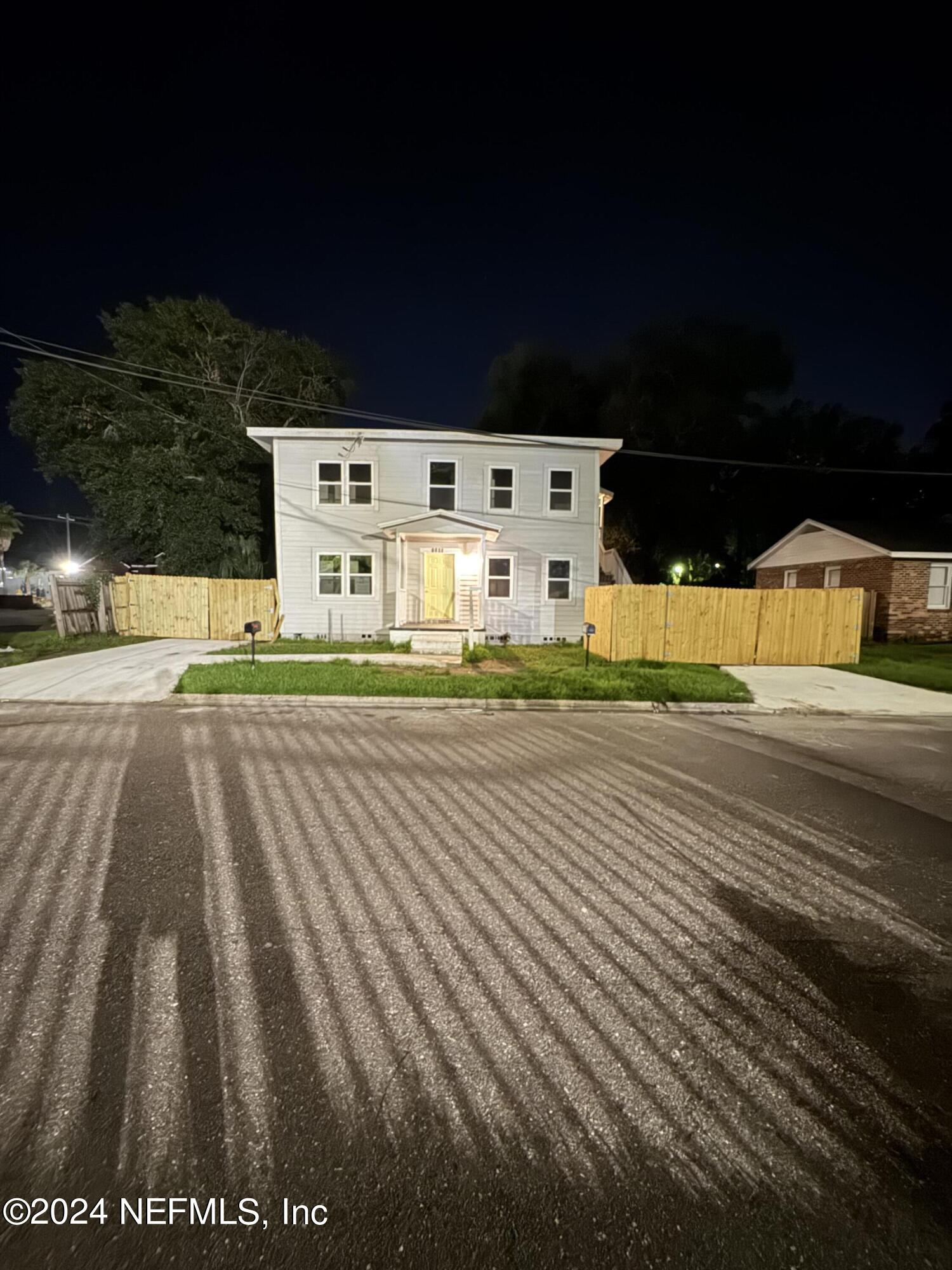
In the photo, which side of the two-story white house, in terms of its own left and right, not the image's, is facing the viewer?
front

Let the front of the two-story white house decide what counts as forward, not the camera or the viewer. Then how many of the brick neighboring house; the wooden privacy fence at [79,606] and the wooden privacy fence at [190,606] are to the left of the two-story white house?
1

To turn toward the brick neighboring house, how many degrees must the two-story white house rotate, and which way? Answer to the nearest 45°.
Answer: approximately 90° to its left

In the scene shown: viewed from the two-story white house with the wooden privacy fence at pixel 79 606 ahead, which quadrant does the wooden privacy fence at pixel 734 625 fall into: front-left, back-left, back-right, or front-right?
back-left

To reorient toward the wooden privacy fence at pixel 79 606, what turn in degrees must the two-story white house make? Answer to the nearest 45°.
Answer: approximately 90° to its right

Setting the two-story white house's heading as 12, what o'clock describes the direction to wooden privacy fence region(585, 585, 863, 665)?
The wooden privacy fence is roughly at 10 o'clock from the two-story white house.

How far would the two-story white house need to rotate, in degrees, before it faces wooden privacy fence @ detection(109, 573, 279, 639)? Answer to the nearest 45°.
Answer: approximately 90° to its right
